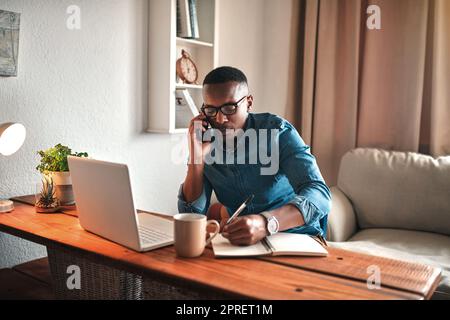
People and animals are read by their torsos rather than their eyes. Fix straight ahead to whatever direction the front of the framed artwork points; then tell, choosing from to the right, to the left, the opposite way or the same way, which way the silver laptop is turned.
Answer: to the left

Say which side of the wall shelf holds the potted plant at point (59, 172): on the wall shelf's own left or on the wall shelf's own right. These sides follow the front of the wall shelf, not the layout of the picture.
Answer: on the wall shelf's own right

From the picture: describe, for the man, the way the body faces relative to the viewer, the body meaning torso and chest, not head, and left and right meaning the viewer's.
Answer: facing the viewer and to the left of the viewer

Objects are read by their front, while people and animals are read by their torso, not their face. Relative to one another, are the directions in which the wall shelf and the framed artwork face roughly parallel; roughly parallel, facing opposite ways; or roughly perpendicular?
roughly parallel

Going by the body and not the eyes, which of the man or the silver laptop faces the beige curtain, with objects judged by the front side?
the silver laptop

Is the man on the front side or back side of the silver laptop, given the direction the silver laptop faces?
on the front side

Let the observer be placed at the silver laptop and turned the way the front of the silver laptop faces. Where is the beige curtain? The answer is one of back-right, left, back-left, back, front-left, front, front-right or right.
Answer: front

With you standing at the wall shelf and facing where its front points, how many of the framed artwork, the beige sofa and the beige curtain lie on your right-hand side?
1

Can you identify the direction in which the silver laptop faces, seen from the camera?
facing away from the viewer and to the right of the viewer

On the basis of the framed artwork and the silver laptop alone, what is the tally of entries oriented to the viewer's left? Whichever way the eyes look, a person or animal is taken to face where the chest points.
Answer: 0

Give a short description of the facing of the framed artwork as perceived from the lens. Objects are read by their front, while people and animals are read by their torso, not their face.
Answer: facing the viewer and to the right of the viewer

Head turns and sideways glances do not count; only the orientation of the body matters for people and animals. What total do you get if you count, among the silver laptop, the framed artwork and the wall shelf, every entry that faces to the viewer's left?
0

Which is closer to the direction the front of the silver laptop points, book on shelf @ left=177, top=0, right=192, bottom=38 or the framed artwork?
the book on shelf
